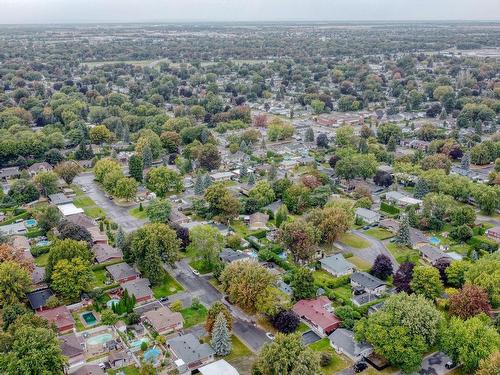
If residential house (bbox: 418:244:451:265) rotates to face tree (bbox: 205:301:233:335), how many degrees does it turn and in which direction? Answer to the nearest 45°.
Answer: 0° — it already faces it

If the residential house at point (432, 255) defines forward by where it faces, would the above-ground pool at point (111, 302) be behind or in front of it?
in front

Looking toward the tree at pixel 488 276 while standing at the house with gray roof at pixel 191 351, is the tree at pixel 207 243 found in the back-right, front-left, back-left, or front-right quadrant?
front-left

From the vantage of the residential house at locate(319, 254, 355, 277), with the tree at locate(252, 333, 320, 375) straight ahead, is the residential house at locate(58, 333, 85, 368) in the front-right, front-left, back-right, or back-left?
front-right

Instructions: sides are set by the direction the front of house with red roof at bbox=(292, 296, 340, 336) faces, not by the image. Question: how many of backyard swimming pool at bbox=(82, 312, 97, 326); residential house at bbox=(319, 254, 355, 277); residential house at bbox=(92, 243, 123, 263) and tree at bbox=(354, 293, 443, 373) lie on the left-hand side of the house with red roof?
1

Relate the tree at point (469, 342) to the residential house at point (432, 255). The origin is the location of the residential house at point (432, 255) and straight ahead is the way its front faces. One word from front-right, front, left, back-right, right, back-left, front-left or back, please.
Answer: front-left

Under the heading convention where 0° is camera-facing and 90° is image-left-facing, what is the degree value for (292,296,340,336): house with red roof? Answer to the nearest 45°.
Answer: approximately 45°

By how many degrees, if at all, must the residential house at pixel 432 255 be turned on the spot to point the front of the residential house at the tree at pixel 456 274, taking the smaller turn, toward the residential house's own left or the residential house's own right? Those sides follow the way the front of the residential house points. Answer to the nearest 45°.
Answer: approximately 45° to the residential house's own left

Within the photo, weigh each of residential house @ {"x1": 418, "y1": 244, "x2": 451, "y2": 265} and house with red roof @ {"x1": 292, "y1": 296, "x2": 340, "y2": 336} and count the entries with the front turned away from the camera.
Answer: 0

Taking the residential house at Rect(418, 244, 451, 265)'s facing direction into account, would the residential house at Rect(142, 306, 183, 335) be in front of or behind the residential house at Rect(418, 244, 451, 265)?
in front

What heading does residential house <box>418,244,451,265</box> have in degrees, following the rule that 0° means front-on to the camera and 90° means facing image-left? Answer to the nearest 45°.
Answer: approximately 45°

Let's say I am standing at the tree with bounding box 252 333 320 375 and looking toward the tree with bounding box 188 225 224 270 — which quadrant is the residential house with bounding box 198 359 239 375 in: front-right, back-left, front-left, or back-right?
front-left
